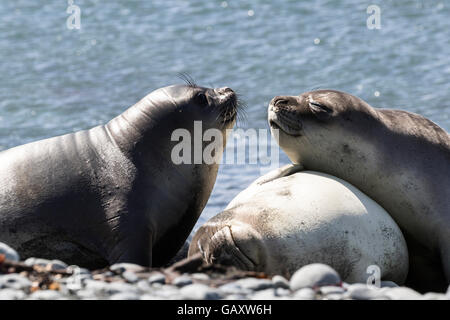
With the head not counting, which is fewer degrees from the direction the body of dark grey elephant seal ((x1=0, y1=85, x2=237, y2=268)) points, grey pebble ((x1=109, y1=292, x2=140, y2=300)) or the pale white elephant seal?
the pale white elephant seal

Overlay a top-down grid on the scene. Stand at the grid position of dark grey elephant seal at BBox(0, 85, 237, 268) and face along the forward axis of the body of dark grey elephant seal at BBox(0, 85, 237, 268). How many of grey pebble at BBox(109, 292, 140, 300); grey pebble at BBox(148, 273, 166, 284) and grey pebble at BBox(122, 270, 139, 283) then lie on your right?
3

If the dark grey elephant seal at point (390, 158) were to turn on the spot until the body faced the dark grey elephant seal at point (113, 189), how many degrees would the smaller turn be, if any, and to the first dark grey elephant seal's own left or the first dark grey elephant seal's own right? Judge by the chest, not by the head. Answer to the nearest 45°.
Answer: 0° — it already faces it

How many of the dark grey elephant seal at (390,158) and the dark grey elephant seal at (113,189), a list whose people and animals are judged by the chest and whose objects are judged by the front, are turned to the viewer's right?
1

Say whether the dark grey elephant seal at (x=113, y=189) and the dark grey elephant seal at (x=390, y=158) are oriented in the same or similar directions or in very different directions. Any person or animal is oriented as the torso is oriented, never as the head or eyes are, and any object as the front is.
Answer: very different directions

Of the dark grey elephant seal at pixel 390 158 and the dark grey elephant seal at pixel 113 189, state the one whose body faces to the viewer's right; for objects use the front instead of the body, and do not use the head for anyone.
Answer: the dark grey elephant seal at pixel 113 189

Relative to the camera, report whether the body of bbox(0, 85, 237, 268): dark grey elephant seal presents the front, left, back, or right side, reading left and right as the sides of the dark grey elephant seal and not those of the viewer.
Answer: right

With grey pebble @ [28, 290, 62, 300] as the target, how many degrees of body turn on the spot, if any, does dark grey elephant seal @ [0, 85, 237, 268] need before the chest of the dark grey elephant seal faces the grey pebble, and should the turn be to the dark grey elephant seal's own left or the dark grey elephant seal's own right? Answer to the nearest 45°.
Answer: approximately 90° to the dark grey elephant seal's own right

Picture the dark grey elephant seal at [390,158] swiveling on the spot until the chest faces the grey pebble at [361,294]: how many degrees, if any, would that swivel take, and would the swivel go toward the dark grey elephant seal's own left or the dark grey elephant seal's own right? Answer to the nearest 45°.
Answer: approximately 90° to the dark grey elephant seal's own left

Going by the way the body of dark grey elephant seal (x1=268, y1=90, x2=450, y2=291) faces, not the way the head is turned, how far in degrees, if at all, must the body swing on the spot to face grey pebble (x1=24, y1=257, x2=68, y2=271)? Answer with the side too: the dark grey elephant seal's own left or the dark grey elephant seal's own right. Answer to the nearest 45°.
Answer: approximately 45° to the dark grey elephant seal's own left

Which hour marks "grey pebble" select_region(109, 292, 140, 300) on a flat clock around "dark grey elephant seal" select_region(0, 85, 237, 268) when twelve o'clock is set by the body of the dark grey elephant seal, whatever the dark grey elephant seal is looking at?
The grey pebble is roughly at 3 o'clock from the dark grey elephant seal.

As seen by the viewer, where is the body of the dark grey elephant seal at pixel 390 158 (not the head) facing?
to the viewer's left
